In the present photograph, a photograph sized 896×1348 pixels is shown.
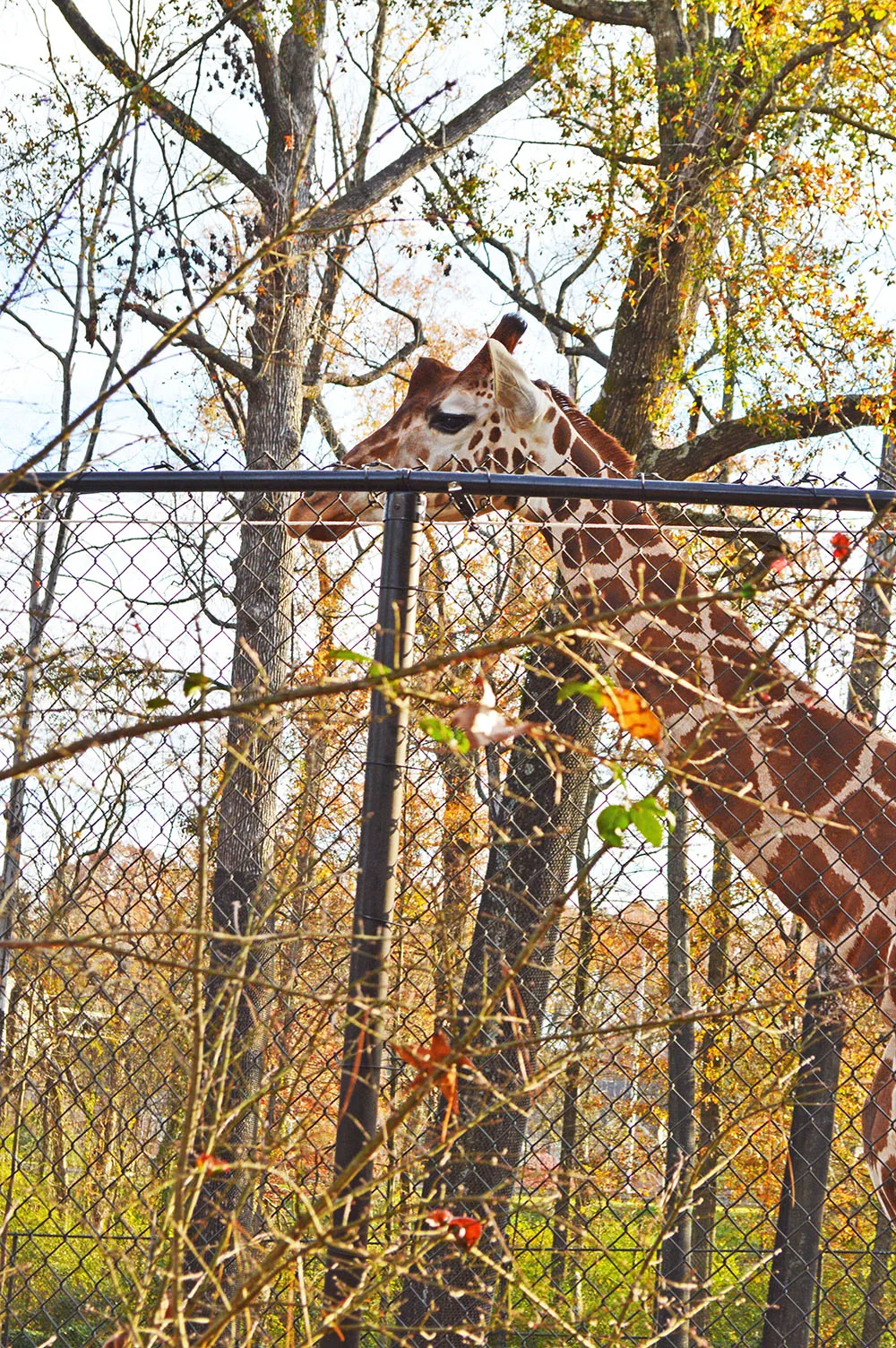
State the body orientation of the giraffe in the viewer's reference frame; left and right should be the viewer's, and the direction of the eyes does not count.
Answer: facing to the left of the viewer
